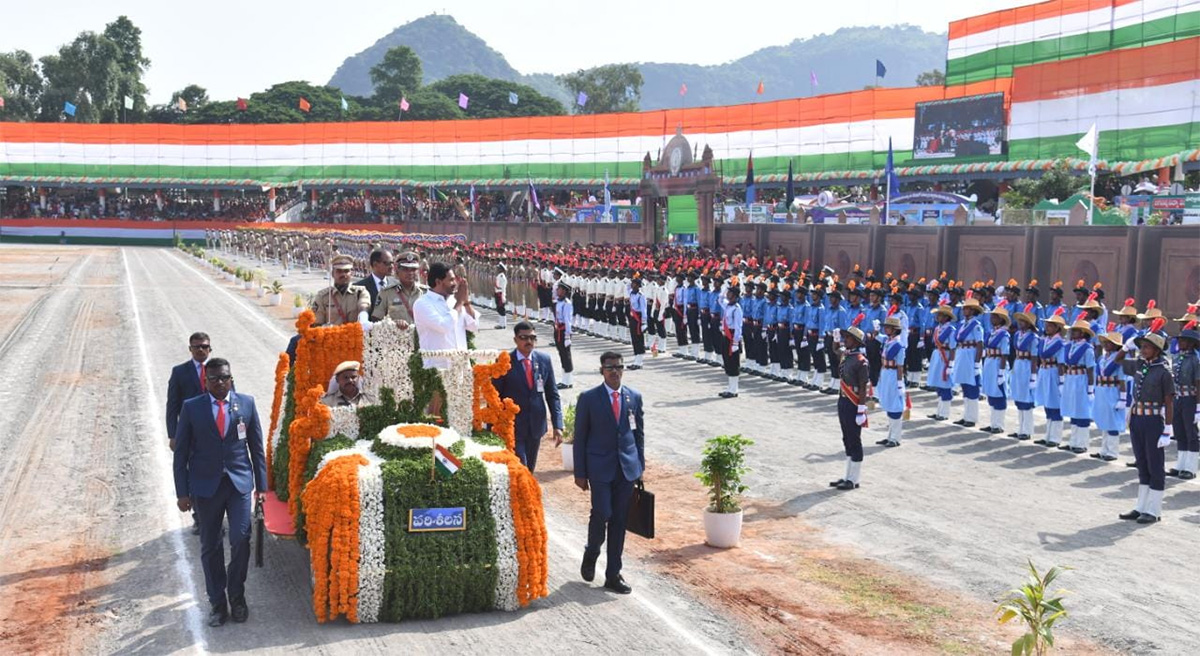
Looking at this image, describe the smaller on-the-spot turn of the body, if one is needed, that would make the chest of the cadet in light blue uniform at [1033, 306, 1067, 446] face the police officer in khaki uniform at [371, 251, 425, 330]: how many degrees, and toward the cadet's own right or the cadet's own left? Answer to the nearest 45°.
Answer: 0° — they already face them

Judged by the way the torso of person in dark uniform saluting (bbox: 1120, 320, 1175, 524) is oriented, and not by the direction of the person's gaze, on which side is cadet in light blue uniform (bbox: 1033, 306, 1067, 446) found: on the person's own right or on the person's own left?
on the person's own right

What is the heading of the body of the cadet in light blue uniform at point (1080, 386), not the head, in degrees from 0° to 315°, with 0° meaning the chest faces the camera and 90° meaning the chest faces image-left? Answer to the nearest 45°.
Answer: approximately 45°

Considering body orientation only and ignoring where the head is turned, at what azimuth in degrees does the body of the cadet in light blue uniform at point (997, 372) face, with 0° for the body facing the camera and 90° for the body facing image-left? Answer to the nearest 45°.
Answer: approximately 45°

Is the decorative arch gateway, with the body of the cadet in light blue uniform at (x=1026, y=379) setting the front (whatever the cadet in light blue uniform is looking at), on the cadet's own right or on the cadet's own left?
on the cadet's own right

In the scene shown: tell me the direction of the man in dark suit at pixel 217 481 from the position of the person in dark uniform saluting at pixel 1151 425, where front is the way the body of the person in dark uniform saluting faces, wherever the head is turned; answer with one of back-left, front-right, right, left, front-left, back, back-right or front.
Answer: front

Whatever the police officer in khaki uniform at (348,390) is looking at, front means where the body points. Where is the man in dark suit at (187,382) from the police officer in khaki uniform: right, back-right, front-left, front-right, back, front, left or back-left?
back-right

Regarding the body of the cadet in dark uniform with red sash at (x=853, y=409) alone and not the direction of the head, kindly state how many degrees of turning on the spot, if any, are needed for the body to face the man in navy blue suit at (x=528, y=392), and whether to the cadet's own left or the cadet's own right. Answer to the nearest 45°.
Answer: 0° — they already face them

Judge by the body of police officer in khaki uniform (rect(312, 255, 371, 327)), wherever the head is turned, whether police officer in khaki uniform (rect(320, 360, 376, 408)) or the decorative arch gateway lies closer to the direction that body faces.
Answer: the police officer in khaki uniform

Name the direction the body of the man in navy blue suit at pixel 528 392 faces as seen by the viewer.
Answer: toward the camera

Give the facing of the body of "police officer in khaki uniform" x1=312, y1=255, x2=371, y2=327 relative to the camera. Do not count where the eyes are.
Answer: toward the camera

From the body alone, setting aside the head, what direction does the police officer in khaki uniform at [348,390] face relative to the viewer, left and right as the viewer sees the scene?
facing the viewer

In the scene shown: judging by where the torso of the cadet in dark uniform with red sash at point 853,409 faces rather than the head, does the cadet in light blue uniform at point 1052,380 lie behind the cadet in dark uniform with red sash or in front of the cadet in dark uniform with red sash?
behind

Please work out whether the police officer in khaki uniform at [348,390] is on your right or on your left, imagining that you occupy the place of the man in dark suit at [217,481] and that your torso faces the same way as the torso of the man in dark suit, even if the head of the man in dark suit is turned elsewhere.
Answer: on your left
